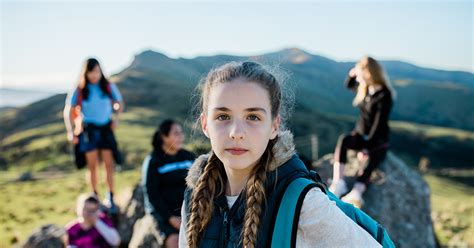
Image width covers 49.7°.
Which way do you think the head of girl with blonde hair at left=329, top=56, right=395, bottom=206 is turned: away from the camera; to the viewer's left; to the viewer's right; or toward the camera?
to the viewer's left

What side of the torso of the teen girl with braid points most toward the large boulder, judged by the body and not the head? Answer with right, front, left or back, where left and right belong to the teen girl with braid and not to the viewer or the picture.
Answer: back

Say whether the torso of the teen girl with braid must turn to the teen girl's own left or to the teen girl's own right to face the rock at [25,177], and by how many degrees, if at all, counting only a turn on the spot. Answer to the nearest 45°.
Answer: approximately 90° to the teen girl's own right

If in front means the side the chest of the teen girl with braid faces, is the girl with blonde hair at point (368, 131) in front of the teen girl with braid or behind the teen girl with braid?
behind

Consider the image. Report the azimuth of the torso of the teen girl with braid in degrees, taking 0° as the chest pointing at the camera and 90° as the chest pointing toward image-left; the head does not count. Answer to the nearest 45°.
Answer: approximately 45°

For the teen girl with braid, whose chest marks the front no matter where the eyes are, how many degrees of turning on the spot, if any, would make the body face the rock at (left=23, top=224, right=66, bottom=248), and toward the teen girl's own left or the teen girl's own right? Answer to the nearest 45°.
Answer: approximately 90° to the teen girl's own right

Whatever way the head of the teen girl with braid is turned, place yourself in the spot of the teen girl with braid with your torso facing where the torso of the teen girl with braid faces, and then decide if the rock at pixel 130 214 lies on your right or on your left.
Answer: on your right
